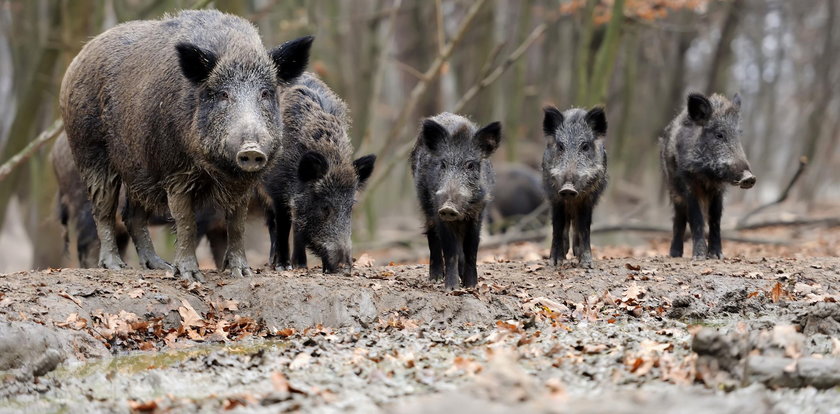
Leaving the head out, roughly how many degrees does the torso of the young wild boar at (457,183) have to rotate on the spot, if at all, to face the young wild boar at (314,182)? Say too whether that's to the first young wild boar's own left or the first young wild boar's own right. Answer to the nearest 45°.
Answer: approximately 135° to the first young wild boar's own right

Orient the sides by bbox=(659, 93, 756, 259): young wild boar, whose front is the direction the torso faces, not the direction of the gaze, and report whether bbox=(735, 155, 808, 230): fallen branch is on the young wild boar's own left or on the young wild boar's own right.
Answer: on the young wild boar's own left

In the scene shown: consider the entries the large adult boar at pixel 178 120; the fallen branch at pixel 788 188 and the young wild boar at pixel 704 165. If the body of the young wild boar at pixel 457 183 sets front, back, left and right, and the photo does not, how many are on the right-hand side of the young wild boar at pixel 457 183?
1

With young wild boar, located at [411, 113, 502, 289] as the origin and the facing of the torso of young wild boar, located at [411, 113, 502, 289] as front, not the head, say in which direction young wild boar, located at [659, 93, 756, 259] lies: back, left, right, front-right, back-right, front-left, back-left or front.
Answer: back-left

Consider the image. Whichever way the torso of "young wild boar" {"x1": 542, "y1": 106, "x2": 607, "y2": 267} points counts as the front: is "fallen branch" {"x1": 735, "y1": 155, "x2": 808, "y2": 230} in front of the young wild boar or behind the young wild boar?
behind

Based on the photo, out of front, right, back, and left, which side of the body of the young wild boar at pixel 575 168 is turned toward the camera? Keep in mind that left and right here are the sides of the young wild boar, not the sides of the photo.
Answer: front

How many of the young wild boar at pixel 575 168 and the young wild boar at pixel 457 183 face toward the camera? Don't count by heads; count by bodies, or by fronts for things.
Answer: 2

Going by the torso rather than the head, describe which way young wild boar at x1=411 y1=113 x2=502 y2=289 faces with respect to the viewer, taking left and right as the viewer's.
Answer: facing the viewer

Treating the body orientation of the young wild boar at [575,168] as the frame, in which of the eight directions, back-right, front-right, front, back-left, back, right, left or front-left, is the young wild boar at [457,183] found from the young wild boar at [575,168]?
front-right

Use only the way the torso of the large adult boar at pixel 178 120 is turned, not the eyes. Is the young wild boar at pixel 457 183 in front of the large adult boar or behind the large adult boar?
in front

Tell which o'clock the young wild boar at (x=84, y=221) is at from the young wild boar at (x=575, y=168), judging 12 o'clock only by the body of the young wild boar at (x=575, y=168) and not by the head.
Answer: the young wild boar at (x=84, y=221) is roughly at 3 o'clock from the young wild boar at (x=575, y=168).

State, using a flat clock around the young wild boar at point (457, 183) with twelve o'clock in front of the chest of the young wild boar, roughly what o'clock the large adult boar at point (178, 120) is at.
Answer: The large adult boar is roughly at 3 o'clock from the young wild boar.

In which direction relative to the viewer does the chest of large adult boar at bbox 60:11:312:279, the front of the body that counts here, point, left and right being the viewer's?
facing the viewer and to the right of the viewer
